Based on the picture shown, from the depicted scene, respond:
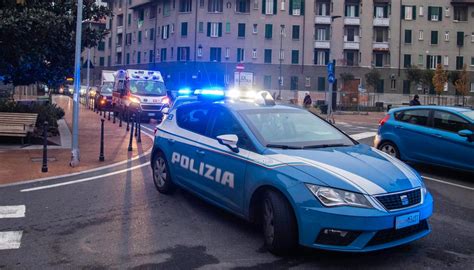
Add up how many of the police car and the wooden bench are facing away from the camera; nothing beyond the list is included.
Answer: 0

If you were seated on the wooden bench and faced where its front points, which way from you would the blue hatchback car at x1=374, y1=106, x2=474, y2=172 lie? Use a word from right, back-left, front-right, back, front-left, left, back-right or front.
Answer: front-left

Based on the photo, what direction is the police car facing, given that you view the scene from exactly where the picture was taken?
facing the viewer and to the right of the viewer

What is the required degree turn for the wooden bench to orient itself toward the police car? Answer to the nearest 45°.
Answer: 0° — it already faces it

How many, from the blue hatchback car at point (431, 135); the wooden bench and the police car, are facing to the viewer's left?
0

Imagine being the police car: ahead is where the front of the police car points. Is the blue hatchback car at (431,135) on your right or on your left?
on your left

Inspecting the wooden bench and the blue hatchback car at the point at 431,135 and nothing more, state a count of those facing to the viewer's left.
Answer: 0
